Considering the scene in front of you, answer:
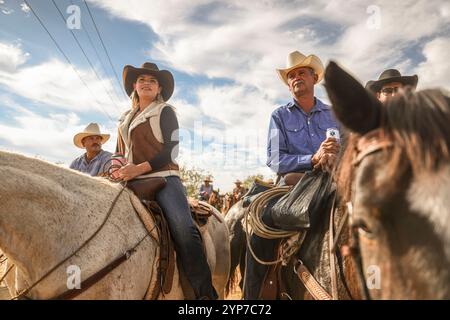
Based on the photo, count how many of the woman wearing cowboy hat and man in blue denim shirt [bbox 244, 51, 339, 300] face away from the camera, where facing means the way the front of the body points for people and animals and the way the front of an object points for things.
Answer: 0

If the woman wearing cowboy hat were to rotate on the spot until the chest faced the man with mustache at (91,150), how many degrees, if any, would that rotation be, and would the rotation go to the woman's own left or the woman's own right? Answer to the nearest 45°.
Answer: approximately 135° to the woman's own right

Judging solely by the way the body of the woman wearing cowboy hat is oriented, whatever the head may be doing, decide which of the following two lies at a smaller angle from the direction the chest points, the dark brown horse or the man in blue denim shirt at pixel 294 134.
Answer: the dark brown horse

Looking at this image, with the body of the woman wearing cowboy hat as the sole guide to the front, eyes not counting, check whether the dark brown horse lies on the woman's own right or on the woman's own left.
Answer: on the woman's own left

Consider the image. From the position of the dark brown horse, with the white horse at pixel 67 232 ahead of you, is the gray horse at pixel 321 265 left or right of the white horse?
right

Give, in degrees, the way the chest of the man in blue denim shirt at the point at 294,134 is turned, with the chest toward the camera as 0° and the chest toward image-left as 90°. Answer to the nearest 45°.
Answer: approximately 315°
